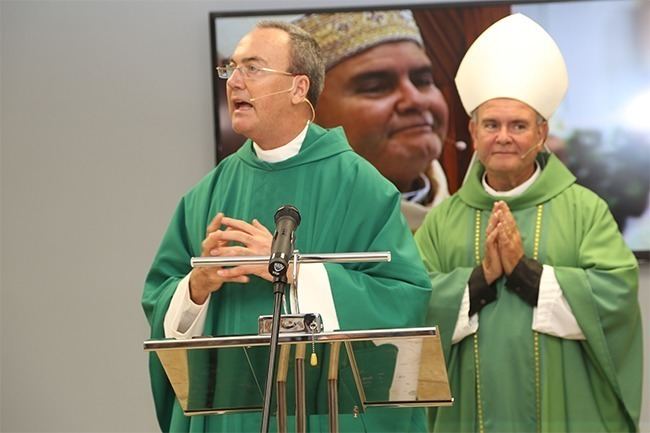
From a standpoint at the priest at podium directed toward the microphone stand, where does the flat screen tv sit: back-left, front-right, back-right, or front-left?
back-left

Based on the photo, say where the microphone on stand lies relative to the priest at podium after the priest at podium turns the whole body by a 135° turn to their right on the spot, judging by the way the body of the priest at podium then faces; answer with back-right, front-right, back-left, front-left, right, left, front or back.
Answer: back

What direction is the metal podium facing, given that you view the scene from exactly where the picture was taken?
facing the viewer

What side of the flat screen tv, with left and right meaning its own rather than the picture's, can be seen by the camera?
front

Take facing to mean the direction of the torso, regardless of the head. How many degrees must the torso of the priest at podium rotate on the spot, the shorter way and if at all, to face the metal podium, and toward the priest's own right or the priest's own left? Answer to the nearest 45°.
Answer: approximately 45° to the priest's own left

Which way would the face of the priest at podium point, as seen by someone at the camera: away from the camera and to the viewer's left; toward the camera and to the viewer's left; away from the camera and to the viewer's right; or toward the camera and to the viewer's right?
toward the camera and to the viewer's left
